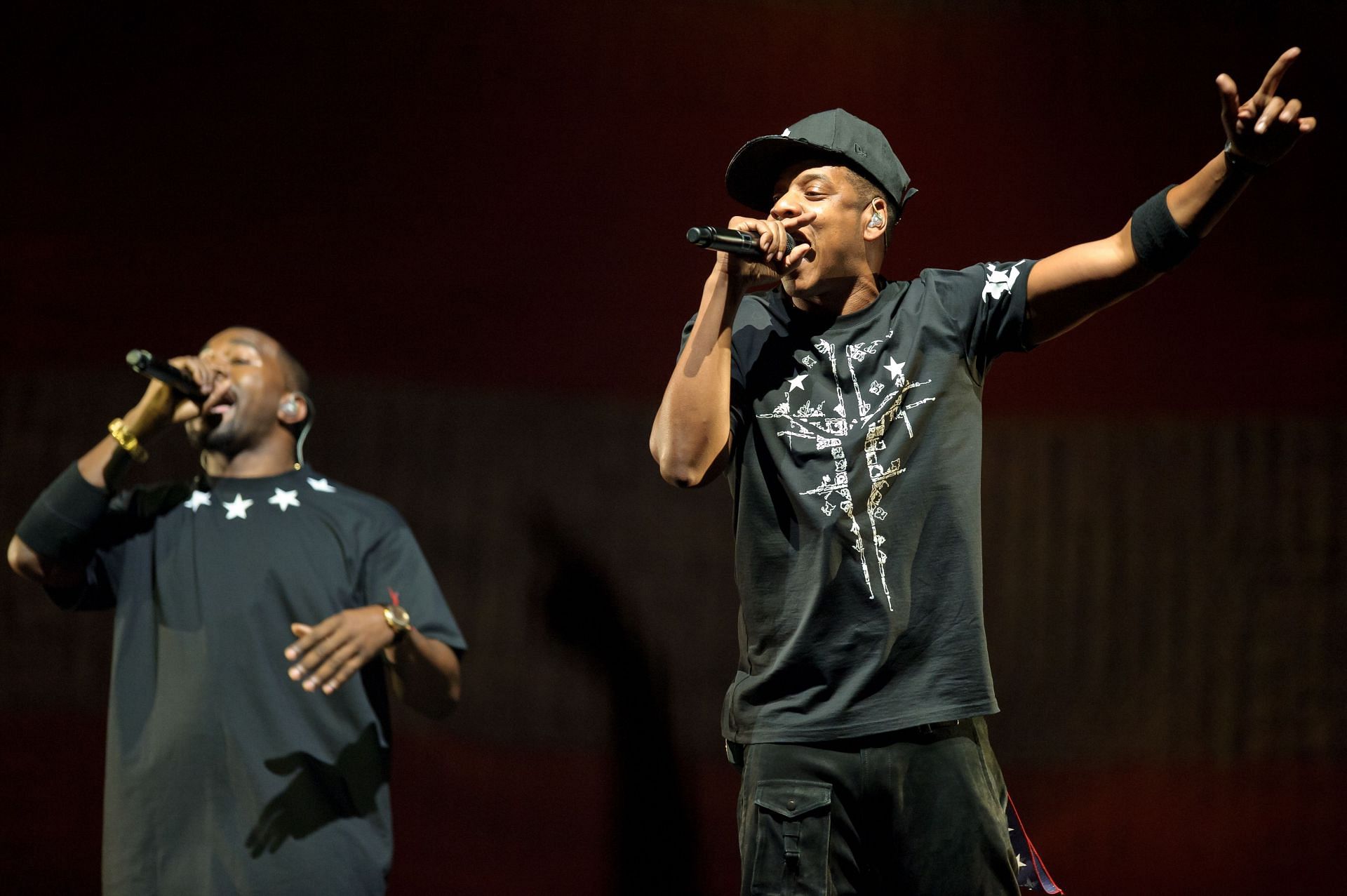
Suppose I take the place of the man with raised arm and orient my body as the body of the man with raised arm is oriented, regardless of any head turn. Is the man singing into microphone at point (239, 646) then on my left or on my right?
on my right

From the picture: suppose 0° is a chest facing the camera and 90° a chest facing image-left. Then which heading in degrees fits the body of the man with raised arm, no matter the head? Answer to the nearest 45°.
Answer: approximately 0°
